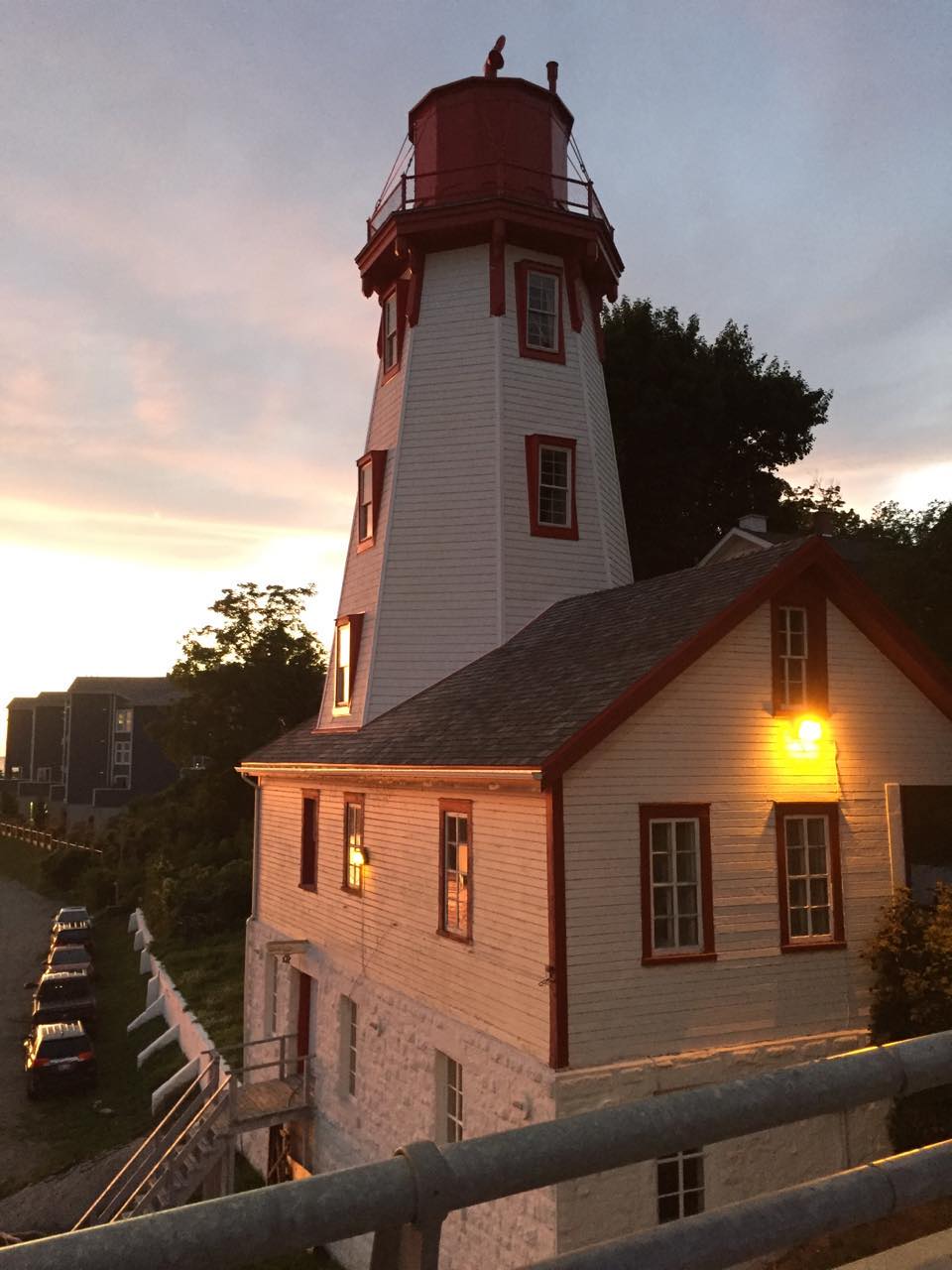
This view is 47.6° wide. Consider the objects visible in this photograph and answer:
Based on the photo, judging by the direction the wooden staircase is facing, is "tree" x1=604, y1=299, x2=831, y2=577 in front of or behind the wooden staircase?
behind

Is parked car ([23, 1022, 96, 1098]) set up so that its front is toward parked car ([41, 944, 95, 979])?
yes

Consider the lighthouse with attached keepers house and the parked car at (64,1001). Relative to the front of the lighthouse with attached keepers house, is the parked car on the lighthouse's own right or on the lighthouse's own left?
on the lighthouse's own right

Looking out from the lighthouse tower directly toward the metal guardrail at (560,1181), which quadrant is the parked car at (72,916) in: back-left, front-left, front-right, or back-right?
back-right

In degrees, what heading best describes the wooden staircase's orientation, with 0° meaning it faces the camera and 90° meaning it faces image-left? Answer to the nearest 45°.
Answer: approximately 45°

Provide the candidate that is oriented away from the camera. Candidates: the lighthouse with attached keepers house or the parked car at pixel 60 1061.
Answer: the parked car

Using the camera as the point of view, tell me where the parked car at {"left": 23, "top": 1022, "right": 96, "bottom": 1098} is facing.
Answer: facing away from the viewer
